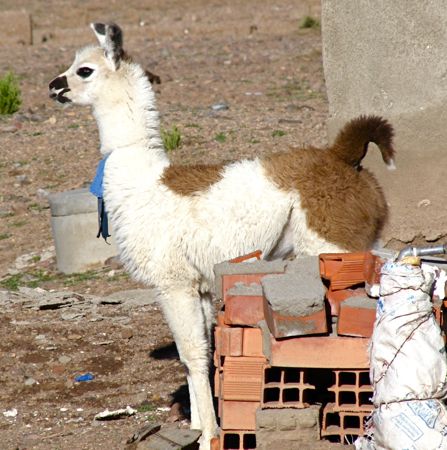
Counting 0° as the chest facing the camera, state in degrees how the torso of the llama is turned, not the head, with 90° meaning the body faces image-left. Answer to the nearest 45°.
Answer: approximately 90°

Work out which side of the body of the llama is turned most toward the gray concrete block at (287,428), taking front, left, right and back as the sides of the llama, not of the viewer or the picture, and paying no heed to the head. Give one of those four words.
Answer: left

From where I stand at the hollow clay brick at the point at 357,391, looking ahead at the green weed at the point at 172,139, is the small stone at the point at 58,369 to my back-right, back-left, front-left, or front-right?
front-left

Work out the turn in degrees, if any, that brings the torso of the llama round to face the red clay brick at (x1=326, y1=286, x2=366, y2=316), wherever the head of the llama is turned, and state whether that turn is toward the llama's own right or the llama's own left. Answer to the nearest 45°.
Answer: approximately 135° to the llama's own left

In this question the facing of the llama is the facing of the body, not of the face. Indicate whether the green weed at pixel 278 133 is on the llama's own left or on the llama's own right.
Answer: on the llama's own right

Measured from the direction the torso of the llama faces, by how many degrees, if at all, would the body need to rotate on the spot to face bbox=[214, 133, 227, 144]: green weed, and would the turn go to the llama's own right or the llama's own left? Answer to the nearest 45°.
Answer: approximately 90° to the llama's own right

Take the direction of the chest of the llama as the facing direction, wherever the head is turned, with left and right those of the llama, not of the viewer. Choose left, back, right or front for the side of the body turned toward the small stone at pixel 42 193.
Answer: right

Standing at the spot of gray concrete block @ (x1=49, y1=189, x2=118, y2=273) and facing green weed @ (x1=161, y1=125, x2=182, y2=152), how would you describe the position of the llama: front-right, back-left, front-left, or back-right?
back-right

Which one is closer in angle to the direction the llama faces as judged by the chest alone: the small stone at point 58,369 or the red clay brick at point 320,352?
the small stone

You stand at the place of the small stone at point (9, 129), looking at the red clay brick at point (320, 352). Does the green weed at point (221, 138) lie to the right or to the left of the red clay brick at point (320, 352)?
left

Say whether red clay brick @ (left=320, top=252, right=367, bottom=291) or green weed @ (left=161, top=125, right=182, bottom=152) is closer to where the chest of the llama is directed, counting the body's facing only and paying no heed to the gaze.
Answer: the green weed

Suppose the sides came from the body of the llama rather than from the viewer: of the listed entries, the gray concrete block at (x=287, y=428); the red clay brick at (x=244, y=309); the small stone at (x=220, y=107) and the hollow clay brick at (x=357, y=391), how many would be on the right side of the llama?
1

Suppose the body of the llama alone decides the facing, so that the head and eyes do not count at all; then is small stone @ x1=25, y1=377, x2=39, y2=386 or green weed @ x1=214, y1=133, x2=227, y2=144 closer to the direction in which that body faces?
the small stone
